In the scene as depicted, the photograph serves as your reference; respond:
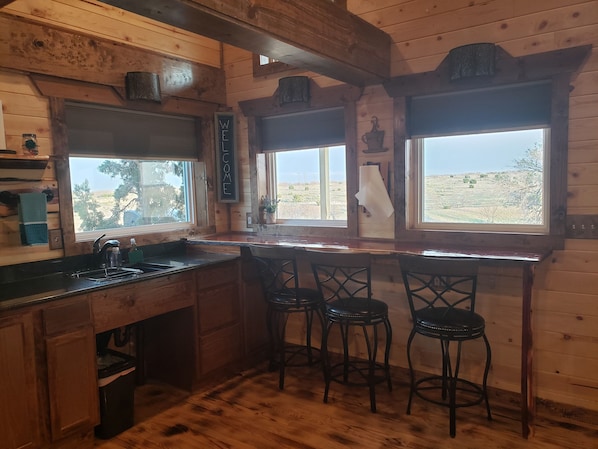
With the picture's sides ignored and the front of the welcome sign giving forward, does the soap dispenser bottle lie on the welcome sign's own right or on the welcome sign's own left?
on the welcome sign's own right

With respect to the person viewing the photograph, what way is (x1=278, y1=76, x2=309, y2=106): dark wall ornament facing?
facing the viewer

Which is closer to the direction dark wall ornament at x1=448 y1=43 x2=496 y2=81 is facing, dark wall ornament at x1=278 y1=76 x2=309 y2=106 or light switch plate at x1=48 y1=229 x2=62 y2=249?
the light switch plate

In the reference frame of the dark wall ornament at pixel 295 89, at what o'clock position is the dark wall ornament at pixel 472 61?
the dark wall ornament at pixel 472 61 is roughly at 10 o'clock from the dark wall ornament at pixel 295 89.

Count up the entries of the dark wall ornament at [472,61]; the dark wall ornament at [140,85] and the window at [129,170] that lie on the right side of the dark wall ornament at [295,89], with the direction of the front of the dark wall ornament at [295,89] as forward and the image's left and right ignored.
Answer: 2

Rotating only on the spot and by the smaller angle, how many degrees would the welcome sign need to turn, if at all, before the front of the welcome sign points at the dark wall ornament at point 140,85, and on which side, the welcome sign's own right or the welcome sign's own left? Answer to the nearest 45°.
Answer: approximately 45° to the welcome sign's own right

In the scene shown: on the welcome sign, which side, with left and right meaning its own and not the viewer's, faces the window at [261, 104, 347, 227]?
left

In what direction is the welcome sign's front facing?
toward the camera

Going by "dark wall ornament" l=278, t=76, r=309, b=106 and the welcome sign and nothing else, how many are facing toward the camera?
2

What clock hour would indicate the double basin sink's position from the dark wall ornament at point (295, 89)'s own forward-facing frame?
The double basin sink is roughly at 2 o'clock from the dark wall ornament.

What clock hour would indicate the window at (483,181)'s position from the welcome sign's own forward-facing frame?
The window is roughly at 10 o'clock from the welcome sign.
